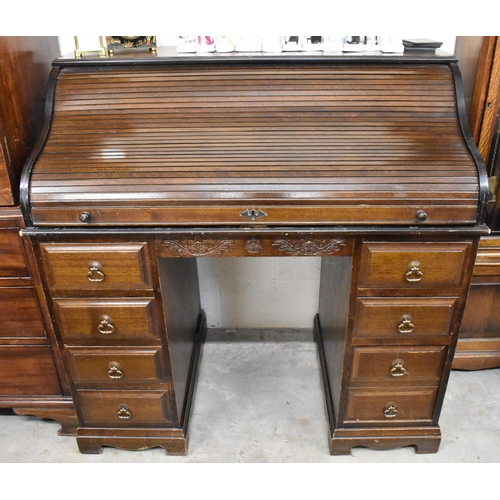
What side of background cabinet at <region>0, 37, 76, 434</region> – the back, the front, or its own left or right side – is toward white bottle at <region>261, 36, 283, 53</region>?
left

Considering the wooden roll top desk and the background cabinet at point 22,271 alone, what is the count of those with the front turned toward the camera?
2

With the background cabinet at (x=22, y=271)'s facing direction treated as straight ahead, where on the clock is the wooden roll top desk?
The wooden roll top desk is roughly at 10 o'clock from the background cabinet.

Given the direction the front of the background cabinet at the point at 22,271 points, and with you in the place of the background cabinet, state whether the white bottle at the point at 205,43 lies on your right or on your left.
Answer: on your left

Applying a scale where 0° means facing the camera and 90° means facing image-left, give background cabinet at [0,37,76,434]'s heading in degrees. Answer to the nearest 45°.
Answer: approximately 0°

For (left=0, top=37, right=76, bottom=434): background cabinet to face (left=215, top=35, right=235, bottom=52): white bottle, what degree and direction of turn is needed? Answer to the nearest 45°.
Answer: approximately 90° to its left

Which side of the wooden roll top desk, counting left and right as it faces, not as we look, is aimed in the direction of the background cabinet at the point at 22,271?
right
